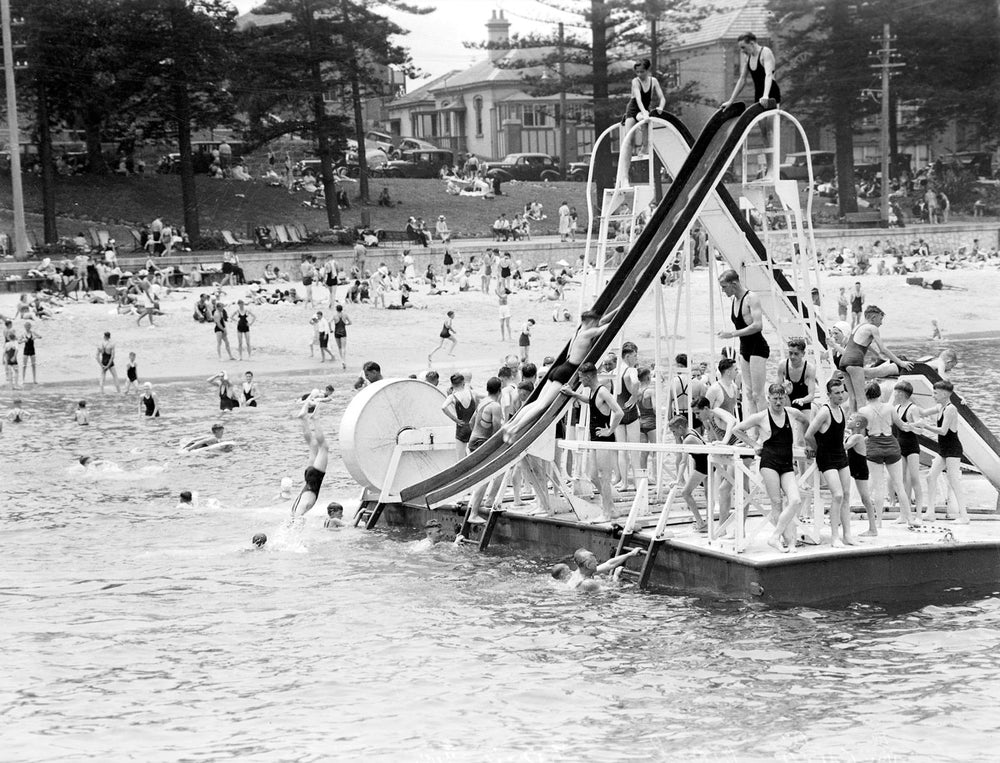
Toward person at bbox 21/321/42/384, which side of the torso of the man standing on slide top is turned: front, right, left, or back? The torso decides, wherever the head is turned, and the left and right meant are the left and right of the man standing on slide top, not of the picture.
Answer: right

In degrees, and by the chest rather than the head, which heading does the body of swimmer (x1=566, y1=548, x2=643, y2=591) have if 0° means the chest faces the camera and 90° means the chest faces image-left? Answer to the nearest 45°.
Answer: approximately 225°

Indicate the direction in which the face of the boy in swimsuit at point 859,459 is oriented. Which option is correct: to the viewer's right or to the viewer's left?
to the viewer's left

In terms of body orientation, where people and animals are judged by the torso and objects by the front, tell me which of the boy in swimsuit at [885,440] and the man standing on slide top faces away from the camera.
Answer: the boy in swimsuit

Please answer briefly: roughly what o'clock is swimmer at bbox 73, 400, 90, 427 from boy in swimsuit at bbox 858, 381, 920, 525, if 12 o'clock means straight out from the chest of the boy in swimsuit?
The swimmer is roughly at 10 o'clock from the boy in swimsuit.

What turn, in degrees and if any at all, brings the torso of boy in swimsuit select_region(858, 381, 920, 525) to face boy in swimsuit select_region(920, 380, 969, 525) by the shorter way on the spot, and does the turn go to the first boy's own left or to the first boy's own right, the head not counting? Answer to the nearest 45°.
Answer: approximately 90° to the first boy's own right

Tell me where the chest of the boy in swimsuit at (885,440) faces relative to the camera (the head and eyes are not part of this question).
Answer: away from the camera
